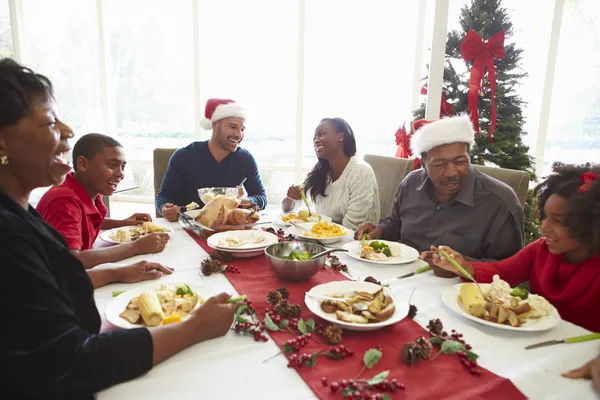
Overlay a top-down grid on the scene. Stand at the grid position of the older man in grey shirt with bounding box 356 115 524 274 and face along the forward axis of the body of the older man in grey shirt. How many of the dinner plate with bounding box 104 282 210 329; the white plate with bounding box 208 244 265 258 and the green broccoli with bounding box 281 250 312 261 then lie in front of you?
3

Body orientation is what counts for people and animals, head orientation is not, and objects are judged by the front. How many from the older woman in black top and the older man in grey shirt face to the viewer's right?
1

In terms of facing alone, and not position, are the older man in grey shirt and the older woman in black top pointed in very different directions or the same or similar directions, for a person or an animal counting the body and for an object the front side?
very different directions

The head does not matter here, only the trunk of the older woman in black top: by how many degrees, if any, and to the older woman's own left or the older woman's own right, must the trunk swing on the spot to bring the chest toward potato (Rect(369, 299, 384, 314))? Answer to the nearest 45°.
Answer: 0° — they already face it

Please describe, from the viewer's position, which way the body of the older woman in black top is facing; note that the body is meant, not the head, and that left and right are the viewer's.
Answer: facing to the right of the viewer

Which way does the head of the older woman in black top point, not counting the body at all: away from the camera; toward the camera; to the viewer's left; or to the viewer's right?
to the viewer's right

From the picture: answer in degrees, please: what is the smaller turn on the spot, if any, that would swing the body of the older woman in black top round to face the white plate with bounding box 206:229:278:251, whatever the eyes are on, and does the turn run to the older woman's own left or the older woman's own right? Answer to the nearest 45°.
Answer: approximately 45° to the older woman's own left

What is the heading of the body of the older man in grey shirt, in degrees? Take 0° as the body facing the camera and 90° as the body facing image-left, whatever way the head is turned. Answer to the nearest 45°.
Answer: approximately 45°

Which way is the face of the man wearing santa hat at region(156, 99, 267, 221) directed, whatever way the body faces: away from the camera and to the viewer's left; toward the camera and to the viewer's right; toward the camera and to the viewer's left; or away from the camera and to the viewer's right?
toward the camera and to the viewer's right
